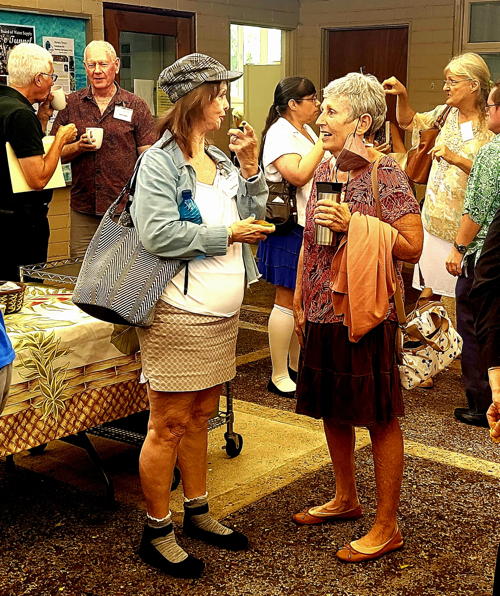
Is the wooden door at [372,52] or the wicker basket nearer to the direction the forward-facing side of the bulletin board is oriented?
the wicker basket

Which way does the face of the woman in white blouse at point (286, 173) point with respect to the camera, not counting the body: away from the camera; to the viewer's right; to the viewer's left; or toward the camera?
to the viewer's right

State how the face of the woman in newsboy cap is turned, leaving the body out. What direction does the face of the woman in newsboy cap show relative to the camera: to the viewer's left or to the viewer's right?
to the viewer's right

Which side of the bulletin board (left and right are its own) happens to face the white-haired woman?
front

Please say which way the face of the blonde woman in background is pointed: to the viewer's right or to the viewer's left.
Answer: to the viewer's left

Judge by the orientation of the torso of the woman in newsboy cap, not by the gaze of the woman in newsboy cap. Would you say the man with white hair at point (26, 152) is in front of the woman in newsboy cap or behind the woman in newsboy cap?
behind

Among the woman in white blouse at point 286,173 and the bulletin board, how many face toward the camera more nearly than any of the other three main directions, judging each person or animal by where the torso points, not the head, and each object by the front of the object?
1

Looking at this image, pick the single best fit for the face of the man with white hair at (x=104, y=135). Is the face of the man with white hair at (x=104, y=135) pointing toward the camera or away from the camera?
toward the camera

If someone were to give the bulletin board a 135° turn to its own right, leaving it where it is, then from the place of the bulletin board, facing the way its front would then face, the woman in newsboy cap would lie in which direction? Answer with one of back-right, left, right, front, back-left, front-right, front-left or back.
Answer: back-left

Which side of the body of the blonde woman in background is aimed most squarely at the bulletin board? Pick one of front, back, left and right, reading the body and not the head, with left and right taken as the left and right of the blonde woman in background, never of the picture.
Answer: right

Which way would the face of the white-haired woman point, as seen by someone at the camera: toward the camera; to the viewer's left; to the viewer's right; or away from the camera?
to the viewer's left

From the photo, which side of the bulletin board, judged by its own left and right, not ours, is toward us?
front
